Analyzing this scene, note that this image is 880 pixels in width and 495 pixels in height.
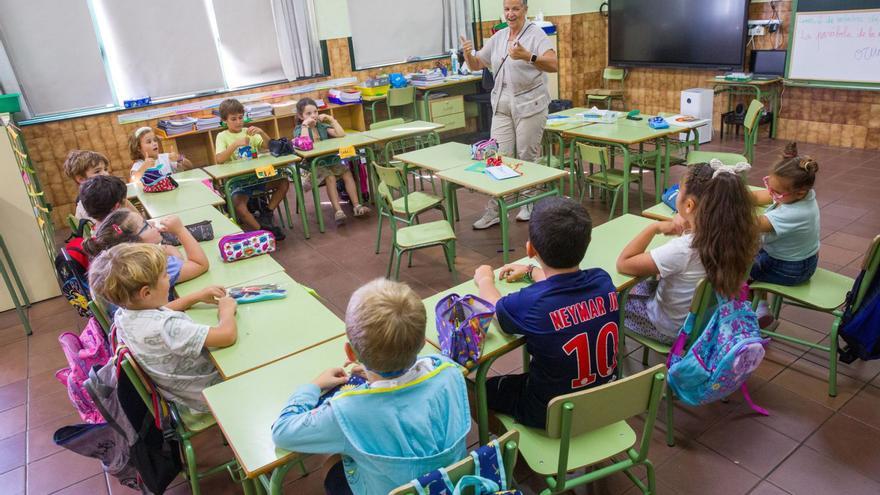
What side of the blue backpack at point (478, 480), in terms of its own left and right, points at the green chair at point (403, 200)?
back

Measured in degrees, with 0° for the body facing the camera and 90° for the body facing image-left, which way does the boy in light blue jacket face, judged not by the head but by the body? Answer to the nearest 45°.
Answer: approximately 135°

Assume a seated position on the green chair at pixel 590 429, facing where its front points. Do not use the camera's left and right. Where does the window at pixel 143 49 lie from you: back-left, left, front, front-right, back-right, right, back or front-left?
front

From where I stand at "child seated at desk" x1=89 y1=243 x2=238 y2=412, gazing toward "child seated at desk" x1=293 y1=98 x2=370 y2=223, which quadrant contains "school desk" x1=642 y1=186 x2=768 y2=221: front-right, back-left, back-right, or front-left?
front-right

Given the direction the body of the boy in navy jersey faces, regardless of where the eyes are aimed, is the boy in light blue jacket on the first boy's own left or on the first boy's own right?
on the first boy's own left

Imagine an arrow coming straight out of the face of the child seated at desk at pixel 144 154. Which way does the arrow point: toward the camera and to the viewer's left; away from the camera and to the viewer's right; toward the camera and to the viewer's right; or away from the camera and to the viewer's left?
toward the camera and to the viewer's right

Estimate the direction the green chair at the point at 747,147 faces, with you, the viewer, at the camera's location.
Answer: facing to the left of the viewer

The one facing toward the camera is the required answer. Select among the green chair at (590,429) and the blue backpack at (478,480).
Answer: the blue backpack

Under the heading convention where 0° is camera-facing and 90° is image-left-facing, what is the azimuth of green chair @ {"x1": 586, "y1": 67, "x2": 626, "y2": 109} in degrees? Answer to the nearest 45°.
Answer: approximately 45°

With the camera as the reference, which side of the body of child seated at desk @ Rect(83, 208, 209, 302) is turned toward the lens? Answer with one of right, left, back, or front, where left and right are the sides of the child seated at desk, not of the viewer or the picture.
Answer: right

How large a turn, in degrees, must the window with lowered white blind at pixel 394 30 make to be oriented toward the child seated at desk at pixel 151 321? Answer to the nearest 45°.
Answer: approximately 45° to its right

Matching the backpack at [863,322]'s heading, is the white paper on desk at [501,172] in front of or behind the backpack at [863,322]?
behind

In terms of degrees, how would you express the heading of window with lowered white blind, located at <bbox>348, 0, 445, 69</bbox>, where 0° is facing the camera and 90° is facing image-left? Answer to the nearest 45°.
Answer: approximately 315°

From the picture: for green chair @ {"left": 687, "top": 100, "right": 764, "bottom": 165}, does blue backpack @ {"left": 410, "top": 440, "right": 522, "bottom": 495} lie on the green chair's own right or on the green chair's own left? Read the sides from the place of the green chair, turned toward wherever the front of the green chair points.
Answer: on the green chair's own left

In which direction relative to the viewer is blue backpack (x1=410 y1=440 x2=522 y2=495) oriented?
toward the camera

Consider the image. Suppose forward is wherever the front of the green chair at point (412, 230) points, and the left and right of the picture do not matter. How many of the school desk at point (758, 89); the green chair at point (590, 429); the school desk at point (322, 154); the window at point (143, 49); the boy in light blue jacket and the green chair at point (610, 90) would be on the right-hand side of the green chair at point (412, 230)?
2

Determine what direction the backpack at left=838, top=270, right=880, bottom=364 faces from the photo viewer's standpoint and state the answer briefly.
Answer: facing to the right of the viewer
